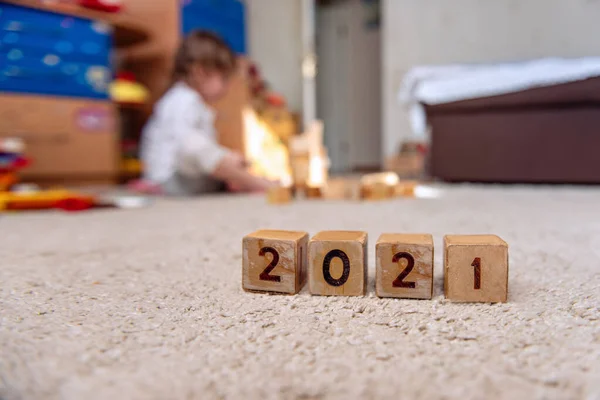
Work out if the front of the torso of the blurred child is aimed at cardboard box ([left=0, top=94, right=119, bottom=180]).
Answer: no

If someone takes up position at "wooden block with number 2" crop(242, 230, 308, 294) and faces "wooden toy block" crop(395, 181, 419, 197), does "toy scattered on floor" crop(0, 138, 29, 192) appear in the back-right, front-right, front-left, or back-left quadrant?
front-left

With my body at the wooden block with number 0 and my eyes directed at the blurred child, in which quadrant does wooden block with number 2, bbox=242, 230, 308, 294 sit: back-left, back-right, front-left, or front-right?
front-left

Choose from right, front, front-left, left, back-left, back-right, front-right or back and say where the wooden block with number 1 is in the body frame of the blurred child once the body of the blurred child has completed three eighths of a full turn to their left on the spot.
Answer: back-left

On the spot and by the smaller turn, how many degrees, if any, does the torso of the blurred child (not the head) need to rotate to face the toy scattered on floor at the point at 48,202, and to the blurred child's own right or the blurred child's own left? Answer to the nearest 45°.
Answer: approximately 135° to the blurred child's own right

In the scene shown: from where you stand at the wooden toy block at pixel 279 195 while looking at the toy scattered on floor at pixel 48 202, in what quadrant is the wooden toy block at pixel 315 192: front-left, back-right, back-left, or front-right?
back-right

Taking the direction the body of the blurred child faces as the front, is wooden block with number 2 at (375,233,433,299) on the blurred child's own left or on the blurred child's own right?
on the blurred child's own right

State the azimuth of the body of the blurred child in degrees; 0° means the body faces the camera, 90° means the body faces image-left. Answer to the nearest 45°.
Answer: approximately 270°

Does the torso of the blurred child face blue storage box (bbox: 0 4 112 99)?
no

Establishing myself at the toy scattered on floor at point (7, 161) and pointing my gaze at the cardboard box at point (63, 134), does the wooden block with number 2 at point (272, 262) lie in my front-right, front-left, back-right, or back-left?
back-right

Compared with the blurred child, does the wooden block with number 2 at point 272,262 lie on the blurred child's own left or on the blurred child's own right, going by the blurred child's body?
on the blurred child's own right

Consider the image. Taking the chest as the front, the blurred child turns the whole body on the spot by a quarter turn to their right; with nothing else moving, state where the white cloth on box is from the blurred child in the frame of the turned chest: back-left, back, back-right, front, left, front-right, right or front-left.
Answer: left

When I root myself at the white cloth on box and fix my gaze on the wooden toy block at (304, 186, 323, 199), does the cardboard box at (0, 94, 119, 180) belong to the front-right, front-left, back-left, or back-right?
front-right

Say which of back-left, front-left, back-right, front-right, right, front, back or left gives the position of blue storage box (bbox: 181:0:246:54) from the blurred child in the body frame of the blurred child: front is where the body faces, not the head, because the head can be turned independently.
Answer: left
